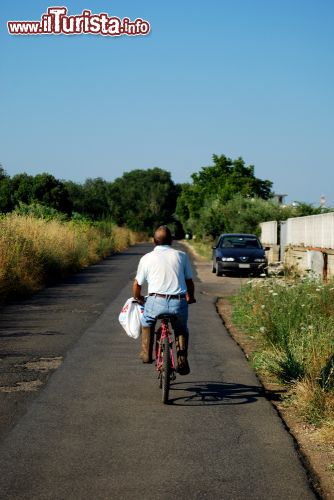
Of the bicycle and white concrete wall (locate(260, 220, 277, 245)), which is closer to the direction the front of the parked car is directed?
the bicycle

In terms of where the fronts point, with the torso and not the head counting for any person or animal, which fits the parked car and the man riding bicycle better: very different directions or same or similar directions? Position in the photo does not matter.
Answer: very different directions

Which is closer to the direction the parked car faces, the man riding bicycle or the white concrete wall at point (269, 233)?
the man riding bicycle

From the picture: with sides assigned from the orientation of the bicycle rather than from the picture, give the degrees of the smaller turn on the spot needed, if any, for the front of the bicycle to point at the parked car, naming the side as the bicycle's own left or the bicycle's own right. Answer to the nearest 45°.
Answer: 0° — it already faces it

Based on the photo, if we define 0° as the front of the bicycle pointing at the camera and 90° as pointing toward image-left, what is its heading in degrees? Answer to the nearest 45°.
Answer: approximately 180°

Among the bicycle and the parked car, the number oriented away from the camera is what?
1

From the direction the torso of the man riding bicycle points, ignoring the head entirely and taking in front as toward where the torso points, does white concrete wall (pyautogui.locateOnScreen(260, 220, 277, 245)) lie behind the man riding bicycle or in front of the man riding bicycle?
in front

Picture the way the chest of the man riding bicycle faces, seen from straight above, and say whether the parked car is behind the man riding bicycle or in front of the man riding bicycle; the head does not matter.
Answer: in front

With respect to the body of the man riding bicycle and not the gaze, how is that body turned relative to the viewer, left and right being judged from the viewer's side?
facing away from the viewer

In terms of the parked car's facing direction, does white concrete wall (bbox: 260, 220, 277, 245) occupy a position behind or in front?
behind

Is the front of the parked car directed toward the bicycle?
yes
